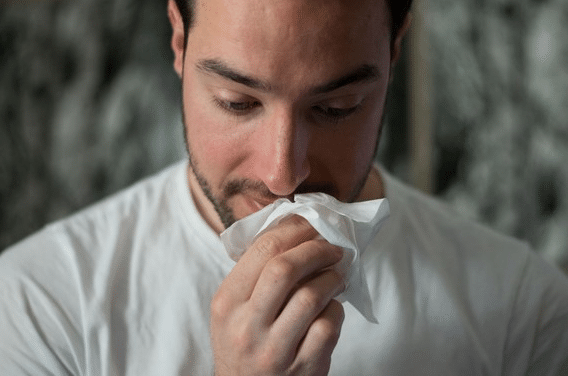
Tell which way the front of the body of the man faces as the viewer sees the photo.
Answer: toward the camera
